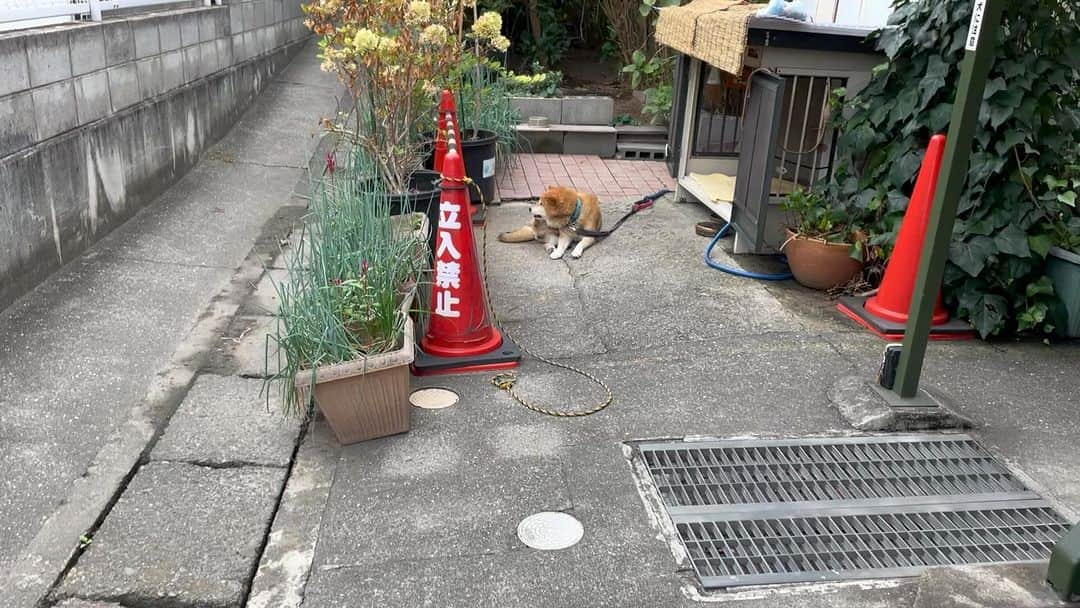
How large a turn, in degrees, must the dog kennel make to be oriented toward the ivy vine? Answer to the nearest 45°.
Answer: approximately 90° to its left

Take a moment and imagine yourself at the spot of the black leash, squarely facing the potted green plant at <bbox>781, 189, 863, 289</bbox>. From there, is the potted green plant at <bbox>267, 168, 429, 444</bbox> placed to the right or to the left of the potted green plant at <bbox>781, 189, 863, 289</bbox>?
right

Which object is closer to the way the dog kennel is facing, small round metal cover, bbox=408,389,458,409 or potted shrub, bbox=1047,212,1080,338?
the small round metal cover

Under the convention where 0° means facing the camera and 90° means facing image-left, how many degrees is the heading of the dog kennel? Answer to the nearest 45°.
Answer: approximately 45°

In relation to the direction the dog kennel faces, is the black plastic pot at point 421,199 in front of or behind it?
in front

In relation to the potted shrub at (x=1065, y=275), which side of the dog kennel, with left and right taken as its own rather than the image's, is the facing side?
left

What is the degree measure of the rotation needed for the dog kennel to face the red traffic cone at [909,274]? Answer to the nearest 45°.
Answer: approximately 90° to its left

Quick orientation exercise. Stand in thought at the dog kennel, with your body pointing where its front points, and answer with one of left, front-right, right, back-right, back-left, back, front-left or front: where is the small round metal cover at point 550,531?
front-left

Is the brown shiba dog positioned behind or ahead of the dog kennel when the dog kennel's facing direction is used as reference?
ahead

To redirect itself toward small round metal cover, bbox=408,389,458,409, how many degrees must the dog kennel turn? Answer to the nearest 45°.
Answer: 0° — it already faces it

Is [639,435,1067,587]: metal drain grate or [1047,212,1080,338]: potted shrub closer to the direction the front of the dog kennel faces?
the metal drain grate
